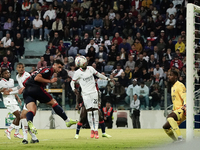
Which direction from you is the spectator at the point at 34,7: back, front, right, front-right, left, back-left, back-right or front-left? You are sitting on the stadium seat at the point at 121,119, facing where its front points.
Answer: back-right

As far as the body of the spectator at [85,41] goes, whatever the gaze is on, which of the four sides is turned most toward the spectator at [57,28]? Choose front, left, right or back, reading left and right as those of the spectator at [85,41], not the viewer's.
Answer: right

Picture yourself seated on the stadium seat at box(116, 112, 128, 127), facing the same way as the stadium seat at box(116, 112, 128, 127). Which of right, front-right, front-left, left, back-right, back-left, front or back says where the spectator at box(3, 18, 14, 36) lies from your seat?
back-right

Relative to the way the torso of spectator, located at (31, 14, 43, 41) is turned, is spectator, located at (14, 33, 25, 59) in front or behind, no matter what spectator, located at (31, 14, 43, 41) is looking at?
in front

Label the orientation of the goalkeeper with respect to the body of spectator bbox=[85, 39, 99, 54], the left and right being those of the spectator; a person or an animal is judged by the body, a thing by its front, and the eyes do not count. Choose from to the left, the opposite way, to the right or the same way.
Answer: to the right

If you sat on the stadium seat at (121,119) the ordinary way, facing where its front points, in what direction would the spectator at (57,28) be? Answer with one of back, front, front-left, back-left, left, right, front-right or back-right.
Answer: back-right

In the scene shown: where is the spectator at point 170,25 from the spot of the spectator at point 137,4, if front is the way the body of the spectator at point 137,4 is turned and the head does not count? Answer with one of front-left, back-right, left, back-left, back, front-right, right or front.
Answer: front-left

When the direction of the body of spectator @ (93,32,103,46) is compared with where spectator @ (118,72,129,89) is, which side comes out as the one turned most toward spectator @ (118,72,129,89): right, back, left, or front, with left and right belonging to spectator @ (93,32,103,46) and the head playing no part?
front

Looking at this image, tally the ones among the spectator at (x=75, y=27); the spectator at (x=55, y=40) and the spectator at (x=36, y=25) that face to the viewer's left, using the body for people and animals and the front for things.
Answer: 0

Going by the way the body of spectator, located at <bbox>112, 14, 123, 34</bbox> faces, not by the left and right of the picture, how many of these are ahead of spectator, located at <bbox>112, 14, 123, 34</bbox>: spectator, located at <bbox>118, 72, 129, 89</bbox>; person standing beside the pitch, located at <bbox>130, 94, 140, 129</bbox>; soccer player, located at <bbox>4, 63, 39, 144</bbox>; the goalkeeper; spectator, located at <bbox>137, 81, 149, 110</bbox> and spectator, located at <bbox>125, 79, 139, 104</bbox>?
6

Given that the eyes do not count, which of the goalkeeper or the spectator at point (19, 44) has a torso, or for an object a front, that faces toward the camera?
the spectator

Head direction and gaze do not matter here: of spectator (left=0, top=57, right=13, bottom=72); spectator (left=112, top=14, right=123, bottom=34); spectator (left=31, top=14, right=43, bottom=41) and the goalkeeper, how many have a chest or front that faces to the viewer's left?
1

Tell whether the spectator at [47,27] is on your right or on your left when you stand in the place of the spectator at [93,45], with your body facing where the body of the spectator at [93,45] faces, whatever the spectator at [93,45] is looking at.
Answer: on your right

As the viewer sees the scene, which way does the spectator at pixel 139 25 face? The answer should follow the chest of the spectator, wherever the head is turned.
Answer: toward the camera

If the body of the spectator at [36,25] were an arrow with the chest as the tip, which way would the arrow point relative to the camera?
toward the camera

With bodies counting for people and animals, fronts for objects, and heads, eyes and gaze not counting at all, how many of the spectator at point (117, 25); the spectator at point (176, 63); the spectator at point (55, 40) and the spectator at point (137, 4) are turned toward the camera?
4

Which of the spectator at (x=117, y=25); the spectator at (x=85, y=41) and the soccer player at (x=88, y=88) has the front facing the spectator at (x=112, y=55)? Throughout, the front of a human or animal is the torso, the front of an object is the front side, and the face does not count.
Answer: the spectator at (x=117, y=25)

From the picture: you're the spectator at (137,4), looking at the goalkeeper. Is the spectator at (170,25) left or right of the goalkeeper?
left
